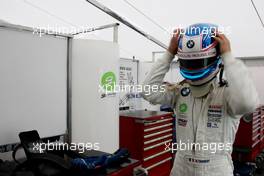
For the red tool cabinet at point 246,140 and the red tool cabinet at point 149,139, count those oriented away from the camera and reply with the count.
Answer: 0

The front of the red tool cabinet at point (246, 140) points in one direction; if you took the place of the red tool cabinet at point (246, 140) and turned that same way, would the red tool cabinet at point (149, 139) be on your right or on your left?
on your right

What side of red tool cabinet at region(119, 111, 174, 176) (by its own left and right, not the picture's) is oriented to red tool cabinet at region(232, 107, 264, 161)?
left

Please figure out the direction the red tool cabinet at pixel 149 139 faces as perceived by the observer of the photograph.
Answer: facing the viewer and to the right of the viewer
